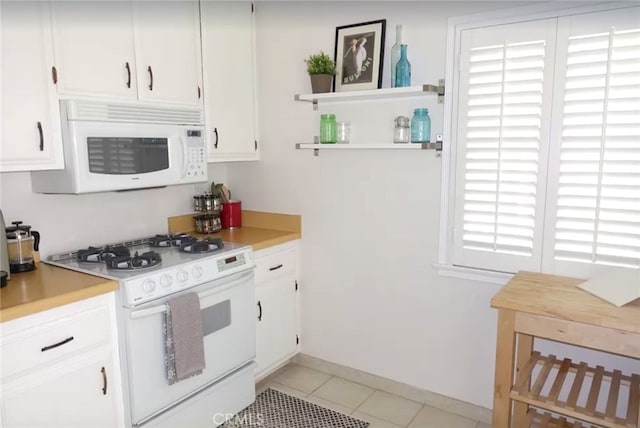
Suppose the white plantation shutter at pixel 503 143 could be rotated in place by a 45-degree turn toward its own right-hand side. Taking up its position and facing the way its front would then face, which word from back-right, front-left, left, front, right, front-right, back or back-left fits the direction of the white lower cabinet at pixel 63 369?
front-left

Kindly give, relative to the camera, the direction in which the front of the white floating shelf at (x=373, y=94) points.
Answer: facing the viewer and to the left of the viewer

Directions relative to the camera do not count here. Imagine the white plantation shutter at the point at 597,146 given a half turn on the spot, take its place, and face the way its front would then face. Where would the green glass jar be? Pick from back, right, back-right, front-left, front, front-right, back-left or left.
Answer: back-left

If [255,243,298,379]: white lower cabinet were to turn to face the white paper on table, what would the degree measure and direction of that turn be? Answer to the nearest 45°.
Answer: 0° — it already faces it

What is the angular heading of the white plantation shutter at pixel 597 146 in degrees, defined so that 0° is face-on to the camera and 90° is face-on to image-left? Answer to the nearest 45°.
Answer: approximately 45°

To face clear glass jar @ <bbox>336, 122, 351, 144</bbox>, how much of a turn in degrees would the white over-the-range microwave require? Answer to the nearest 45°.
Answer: approximately 45° to its left

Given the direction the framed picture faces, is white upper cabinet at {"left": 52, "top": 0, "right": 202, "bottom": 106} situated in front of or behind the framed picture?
in front

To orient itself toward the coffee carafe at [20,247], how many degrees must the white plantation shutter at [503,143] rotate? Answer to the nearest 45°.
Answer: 0° — it already faces it

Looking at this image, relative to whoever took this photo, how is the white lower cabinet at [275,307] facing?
facing the viewer and to the right of the viewer

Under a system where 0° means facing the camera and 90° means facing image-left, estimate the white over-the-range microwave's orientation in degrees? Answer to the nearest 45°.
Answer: approximately 315°

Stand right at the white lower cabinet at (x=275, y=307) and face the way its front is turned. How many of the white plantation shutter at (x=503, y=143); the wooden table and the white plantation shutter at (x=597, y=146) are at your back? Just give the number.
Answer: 0

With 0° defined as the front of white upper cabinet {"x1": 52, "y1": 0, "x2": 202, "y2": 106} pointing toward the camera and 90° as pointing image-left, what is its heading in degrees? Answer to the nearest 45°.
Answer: approximately 315°

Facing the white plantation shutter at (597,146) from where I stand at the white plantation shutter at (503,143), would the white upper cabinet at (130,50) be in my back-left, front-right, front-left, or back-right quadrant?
back-right
